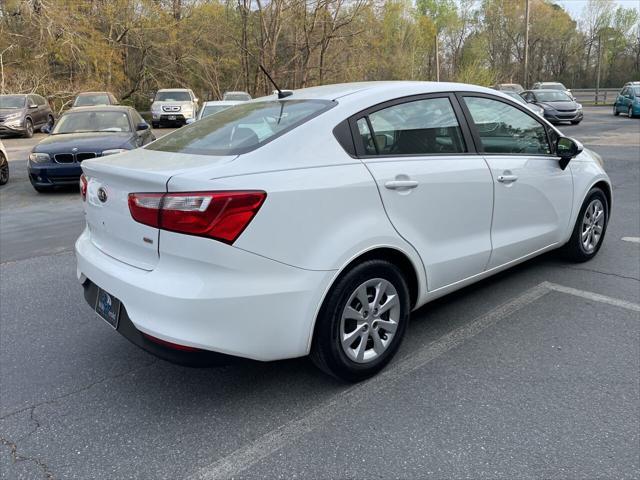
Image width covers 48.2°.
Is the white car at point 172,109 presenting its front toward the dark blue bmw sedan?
yes

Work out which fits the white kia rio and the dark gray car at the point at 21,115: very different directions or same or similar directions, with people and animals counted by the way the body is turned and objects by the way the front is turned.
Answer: very different directions

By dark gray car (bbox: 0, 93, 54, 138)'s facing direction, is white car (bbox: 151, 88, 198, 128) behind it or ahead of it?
behind

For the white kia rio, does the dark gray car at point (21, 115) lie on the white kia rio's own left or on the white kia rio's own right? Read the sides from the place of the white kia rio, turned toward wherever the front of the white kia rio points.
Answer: on the white kia rio's own left

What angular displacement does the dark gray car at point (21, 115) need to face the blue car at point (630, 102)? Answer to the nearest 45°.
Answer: approximately 135° to its left

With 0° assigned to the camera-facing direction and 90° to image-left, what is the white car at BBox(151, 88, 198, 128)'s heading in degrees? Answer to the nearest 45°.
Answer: approximately 0°

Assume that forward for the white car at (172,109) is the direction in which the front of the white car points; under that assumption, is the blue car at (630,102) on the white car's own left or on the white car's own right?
on the white car's own left

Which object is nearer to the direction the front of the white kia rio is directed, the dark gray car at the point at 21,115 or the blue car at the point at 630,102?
the blue car

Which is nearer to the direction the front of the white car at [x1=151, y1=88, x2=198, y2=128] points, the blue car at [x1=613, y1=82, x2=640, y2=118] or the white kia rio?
the white kia rio

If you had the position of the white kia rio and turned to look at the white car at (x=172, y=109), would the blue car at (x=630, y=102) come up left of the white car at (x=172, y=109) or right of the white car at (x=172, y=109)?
right

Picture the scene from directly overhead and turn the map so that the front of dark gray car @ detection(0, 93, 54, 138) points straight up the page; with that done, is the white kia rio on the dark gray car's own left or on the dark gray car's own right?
on the dark gray car's own left

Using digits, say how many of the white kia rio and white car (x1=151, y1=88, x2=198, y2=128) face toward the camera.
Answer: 1

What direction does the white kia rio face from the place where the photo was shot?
facing away from the viewer and to the right of the viewer

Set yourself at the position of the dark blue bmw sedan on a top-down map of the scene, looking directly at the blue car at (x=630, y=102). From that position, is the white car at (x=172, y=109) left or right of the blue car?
left
